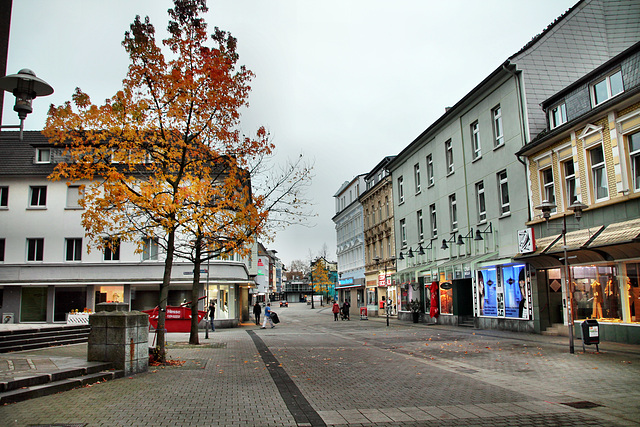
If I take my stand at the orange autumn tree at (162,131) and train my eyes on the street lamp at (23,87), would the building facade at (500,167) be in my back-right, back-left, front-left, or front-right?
back-left

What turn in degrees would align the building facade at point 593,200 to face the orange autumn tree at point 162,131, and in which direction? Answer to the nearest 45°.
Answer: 0° — it already faces it

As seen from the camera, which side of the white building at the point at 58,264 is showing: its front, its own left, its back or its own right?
front

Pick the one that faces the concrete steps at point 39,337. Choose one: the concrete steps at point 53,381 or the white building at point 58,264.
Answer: the white building

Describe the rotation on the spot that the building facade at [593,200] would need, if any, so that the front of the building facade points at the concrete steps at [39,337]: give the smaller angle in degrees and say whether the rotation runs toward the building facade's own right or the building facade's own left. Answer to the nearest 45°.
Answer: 0° — it already faces it

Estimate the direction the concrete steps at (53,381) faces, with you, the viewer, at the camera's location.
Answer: facing the viewer and to the right of the viewer

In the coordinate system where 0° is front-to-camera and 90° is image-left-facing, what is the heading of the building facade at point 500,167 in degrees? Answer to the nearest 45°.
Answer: approximately 45°

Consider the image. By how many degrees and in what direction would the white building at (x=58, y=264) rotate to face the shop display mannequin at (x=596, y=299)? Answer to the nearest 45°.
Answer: approximately 45° to its left

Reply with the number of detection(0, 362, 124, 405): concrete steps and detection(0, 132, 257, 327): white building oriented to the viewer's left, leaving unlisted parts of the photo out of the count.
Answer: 0

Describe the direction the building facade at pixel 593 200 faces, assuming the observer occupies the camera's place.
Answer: facing the viewer and to the left of the viewer
